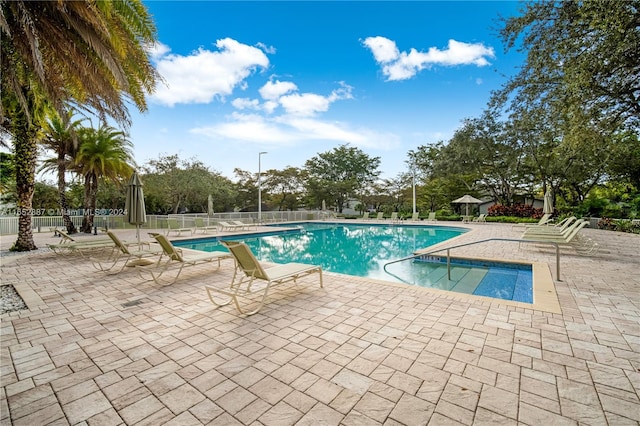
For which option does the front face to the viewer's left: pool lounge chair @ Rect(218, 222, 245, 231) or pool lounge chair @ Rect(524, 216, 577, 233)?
pool lounge chair @ Rect(524, 216, 577, 233)

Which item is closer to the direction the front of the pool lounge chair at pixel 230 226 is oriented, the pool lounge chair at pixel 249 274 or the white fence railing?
the pool lounge chair

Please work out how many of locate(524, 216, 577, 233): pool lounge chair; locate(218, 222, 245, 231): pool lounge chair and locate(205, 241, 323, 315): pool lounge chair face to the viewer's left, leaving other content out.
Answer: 1

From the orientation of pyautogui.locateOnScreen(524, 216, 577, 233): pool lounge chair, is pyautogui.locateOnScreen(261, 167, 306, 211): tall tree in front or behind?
in front

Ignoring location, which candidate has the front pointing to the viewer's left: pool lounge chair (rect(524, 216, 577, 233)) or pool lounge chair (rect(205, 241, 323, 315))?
pool lounge chair (rect(524, 216, 577, 233))

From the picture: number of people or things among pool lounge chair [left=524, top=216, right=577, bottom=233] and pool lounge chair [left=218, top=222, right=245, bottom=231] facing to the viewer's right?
1

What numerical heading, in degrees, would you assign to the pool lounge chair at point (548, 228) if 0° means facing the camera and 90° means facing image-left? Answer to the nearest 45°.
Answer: approximately 90°

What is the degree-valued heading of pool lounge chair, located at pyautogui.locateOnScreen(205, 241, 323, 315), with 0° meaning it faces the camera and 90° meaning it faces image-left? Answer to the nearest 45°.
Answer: approximately 225°
